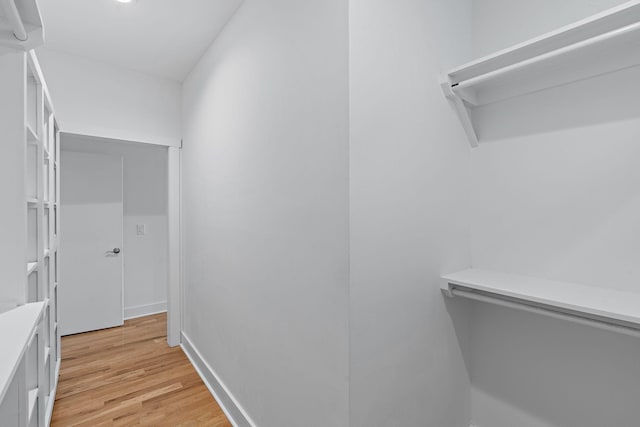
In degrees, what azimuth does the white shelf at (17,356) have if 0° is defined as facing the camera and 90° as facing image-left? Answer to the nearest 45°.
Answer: approximately 270°

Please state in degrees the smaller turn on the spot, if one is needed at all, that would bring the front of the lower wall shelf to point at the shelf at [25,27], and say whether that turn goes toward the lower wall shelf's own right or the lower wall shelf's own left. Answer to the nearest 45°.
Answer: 0° — it already faces it

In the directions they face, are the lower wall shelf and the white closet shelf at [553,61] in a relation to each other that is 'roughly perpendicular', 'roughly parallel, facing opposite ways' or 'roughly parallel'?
roughly parallel

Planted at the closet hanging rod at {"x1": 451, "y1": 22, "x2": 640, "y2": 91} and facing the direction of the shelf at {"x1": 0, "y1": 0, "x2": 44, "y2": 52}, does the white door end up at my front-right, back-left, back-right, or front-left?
front-right

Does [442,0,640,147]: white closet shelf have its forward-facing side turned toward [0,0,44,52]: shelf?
yes

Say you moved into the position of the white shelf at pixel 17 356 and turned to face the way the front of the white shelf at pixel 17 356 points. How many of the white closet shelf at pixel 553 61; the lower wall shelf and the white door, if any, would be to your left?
1

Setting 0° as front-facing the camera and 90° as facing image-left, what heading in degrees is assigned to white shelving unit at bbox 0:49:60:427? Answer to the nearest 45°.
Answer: approximately 270°

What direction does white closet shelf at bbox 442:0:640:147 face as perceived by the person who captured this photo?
facing the viewer and to the left of the viewer

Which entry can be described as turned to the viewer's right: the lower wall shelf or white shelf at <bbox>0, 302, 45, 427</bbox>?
the white shelf

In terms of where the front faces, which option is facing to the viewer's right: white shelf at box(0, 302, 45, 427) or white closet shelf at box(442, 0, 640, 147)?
the white shelf

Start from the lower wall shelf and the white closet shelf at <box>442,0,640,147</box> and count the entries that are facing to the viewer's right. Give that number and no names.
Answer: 0

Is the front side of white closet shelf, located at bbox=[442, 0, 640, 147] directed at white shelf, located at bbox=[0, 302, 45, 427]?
yes
